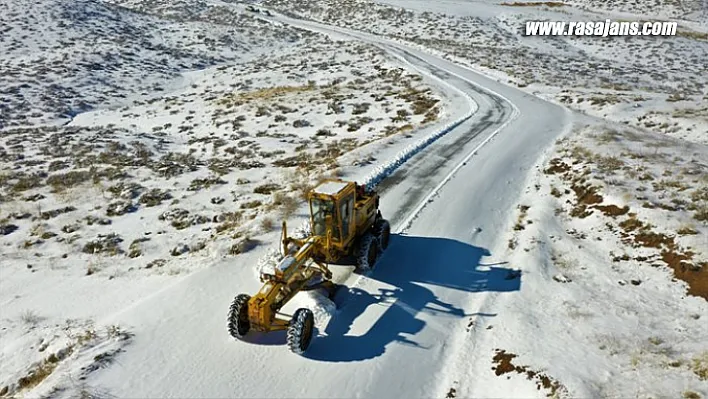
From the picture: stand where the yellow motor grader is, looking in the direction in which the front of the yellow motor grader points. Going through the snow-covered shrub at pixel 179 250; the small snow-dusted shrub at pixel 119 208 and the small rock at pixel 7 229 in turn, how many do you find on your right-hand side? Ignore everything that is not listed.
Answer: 3

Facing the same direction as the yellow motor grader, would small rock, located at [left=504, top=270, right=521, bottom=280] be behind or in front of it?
behind

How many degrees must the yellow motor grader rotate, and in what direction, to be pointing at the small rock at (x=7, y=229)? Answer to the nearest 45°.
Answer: approximately 90° to its right

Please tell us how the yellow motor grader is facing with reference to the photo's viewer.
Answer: facing the viewer and to the left of the viewer

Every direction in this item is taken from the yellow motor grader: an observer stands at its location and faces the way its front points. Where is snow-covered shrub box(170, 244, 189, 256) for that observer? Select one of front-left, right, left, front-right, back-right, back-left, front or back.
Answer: right

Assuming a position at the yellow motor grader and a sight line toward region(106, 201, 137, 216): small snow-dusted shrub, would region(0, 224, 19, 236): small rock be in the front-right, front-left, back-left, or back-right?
front-left

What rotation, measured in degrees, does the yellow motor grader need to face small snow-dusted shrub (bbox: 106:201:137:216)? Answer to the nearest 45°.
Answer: approximately 90° to its right

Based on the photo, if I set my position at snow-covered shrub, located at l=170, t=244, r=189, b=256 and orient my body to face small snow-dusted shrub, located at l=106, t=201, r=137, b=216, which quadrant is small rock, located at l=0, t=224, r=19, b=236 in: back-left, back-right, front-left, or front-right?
front-left
